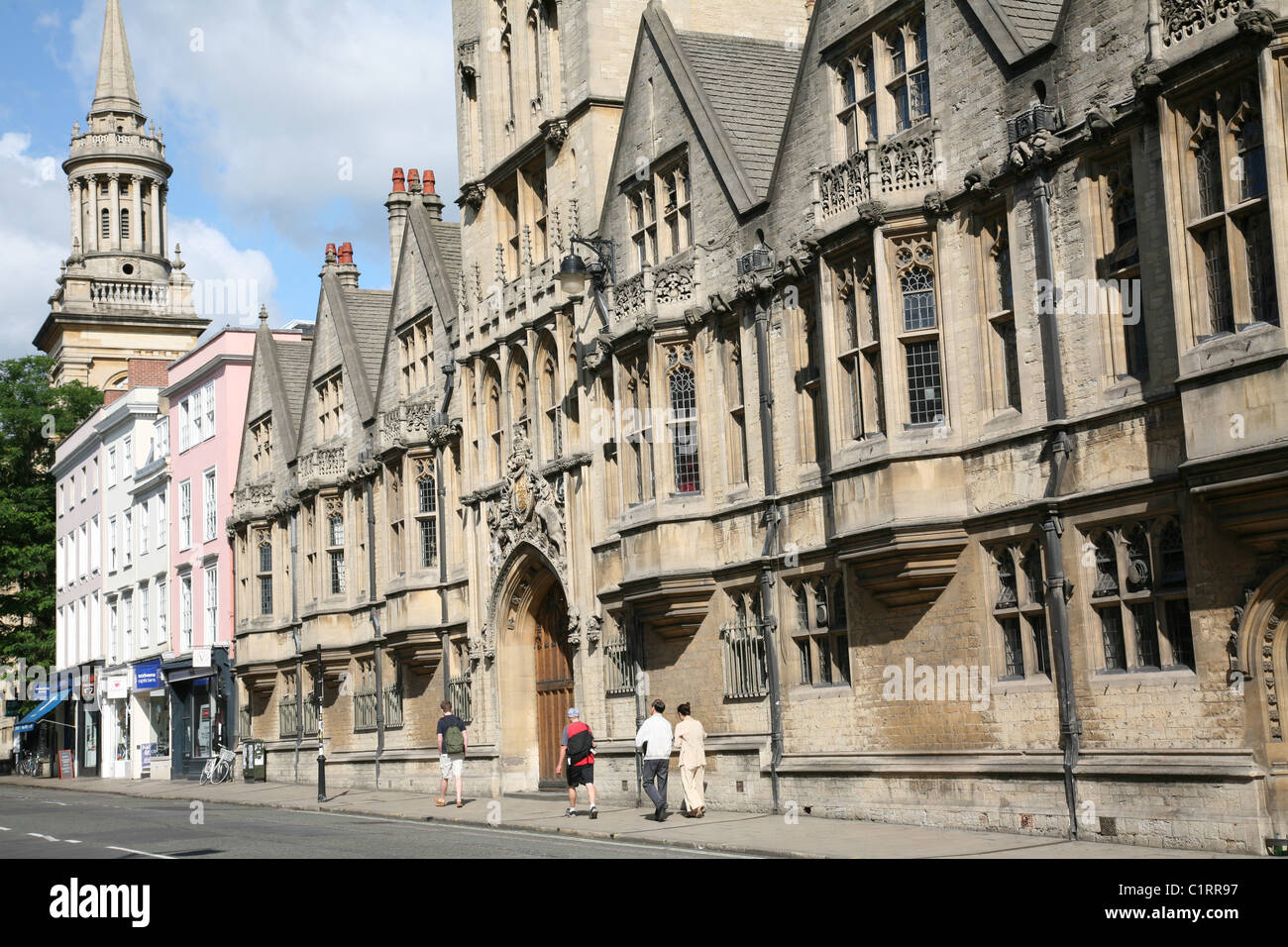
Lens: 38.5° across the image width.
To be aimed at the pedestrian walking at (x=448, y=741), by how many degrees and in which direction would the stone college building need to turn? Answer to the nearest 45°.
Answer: approximately 90° to its right

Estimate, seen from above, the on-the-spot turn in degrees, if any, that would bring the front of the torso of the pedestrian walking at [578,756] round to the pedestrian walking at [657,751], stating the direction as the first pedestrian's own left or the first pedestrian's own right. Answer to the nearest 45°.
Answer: approximately 180°

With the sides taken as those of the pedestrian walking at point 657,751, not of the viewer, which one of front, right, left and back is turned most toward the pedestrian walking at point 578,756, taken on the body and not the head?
front

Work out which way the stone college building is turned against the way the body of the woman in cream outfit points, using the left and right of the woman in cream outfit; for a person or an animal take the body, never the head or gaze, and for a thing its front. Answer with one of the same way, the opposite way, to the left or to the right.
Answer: to the left

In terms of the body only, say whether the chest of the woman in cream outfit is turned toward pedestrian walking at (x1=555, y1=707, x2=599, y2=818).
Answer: yes

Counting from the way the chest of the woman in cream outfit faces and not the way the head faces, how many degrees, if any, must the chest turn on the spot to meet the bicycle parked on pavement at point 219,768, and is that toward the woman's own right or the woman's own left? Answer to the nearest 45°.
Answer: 0° — they already face it

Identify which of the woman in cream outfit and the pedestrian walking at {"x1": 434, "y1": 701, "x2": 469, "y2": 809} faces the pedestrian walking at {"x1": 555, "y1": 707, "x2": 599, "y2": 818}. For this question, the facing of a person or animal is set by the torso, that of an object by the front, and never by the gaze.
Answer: the woman in cream outfit

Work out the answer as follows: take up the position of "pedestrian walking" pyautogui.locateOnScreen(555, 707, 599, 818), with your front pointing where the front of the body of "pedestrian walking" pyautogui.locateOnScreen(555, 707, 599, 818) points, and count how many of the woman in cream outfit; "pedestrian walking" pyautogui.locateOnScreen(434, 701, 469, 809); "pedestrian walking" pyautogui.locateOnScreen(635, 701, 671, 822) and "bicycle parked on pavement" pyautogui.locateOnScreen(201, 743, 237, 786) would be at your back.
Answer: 2

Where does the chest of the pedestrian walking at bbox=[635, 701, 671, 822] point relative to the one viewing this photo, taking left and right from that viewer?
facing away from the viewer and to the left of the viewer

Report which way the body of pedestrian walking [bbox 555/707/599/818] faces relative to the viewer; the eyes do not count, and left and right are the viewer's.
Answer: facing away from the viewer and to the left of the viewer

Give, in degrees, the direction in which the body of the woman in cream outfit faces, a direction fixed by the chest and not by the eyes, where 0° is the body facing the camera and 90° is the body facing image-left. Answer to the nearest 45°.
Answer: approximately 135°

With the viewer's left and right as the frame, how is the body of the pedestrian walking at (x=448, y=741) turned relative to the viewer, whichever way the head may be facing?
facing away from the viewer and to the left of the viewer
